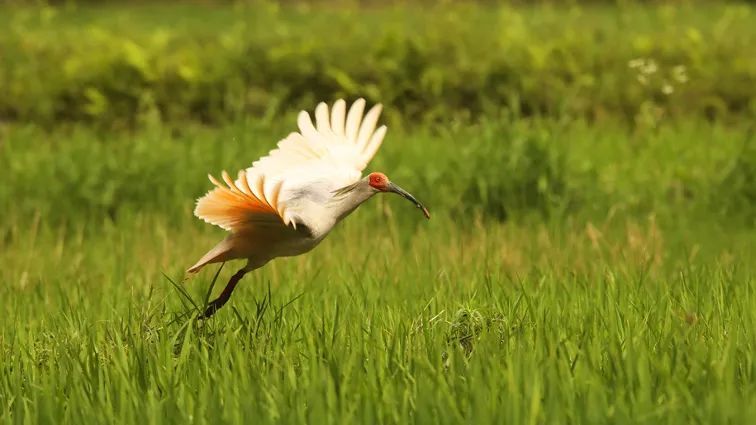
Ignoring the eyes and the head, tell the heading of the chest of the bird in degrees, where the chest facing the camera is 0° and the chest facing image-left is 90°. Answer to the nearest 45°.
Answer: approximately 270°
